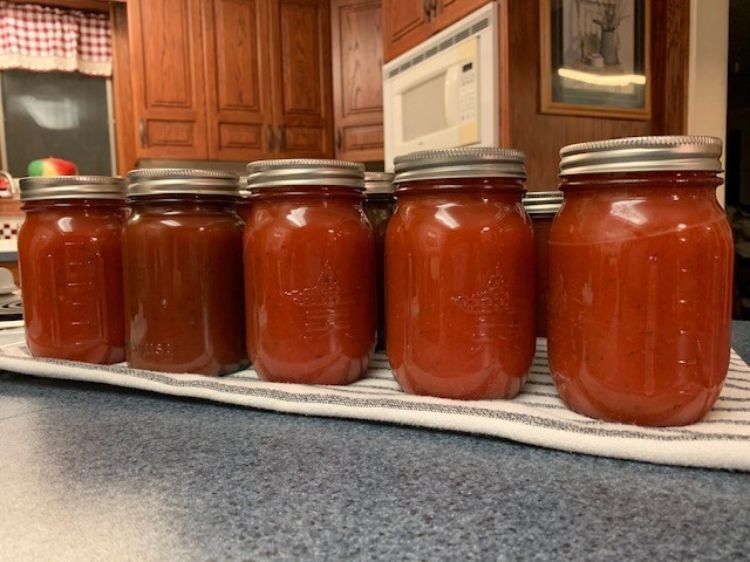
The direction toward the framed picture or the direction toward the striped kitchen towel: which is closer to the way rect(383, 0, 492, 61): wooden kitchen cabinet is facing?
the striped kitchen towel

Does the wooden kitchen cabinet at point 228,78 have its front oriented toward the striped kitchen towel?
yes

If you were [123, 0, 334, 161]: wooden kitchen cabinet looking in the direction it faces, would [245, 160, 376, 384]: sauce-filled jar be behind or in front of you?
in front

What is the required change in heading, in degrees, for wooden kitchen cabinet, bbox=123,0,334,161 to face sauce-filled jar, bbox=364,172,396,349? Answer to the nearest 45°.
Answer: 0° — it already faces it

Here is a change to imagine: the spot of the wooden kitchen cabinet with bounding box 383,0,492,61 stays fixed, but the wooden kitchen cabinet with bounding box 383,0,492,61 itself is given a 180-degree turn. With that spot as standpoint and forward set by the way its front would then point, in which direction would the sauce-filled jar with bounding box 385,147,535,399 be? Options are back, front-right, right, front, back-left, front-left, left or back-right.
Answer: back-right

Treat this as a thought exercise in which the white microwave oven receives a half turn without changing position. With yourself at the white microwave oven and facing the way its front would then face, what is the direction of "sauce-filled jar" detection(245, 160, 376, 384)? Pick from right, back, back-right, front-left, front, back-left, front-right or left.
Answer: back-right

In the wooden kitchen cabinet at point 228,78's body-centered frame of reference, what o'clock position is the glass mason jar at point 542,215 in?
The glass mason jar is roughly at 12 o'clock from the wooden kitchen cabinet.

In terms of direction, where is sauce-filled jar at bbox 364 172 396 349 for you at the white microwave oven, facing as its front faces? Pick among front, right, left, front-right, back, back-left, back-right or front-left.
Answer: front-left

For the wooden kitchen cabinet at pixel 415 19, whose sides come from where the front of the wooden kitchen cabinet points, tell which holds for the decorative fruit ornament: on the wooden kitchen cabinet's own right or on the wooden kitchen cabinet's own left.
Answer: on the wooden kitchen cabinet's own right
